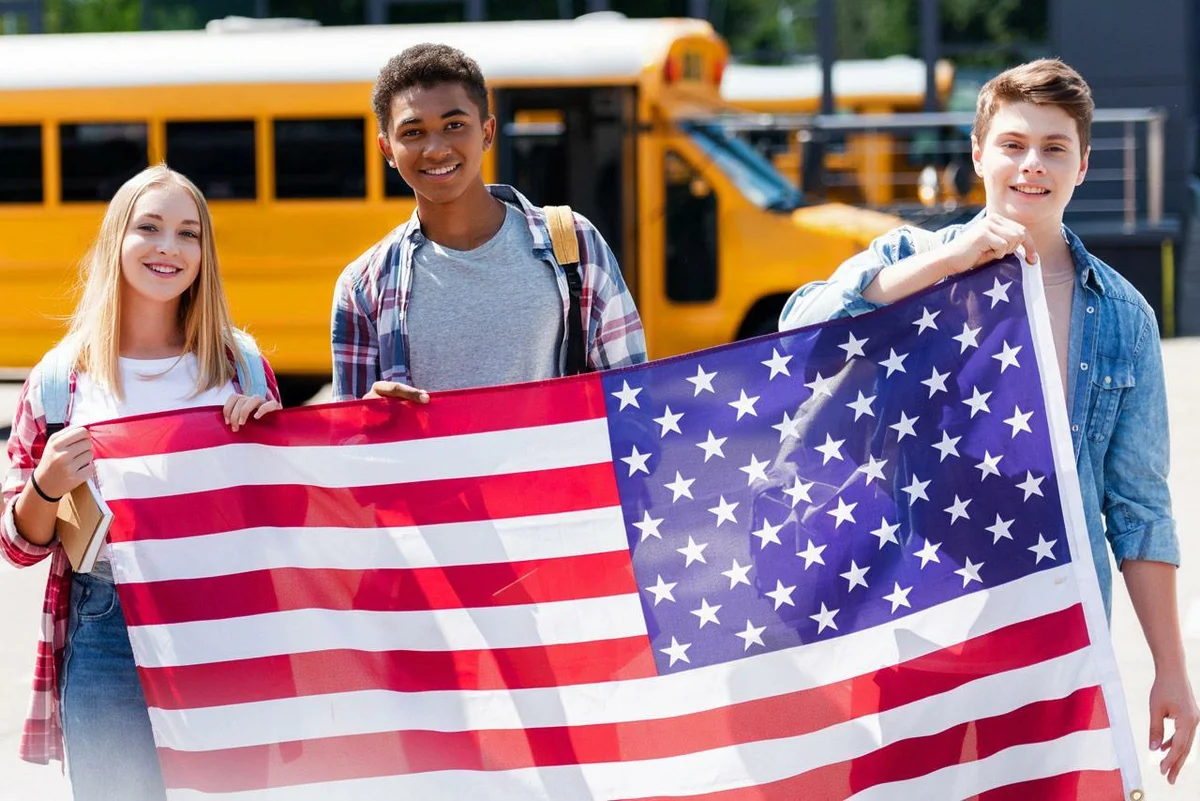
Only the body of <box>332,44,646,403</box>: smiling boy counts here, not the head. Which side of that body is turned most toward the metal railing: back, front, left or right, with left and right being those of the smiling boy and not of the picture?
back

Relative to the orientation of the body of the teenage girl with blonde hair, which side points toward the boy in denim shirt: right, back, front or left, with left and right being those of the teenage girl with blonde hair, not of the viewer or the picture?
left

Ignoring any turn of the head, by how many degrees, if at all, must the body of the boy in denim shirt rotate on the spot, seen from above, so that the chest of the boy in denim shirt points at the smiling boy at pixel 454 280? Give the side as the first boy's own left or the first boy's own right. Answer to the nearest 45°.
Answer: approximately 90° to the first boy's own right

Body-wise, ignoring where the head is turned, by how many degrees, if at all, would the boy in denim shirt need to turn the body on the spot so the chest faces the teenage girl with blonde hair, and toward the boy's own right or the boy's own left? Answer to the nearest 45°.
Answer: approximately 90° to the boy's own right

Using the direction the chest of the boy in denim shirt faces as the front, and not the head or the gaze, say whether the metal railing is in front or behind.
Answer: behind

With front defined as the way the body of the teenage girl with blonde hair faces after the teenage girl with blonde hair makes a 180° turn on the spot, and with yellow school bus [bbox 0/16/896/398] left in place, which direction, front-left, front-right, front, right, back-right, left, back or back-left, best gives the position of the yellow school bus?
front
